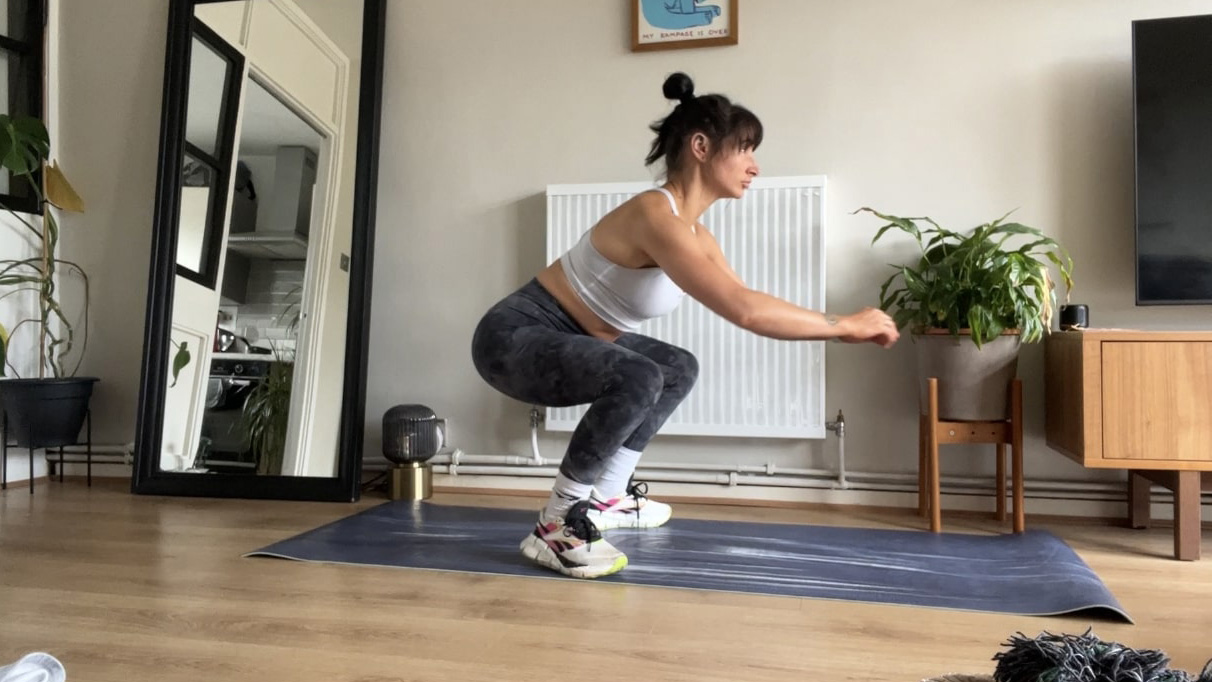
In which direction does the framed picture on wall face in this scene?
toward the camera

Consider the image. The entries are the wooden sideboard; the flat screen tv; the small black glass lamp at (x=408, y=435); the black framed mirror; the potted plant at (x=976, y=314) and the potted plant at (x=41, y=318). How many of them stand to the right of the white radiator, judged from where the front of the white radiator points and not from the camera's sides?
3

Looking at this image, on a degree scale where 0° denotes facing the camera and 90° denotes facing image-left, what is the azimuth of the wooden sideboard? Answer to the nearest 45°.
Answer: approximately 0°

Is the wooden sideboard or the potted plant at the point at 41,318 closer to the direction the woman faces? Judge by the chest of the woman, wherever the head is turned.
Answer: the wooden sideboard

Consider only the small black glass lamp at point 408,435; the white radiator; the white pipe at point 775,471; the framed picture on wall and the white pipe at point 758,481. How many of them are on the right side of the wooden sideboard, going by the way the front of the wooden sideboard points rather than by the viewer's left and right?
5

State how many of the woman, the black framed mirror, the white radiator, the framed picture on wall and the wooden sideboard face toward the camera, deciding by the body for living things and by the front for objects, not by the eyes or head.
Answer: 4

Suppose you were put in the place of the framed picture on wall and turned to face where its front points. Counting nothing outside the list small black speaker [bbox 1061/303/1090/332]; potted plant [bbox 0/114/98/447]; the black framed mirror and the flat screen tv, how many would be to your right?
2

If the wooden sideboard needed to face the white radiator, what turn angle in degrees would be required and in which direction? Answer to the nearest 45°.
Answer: approximately 90° to its right

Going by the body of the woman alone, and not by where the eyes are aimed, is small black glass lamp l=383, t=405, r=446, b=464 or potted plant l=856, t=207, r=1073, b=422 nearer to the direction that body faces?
the potted plant

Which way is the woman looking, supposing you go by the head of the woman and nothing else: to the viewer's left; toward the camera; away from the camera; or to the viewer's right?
to the viewer's right

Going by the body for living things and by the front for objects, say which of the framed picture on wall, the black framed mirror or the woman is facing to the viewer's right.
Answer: the woman

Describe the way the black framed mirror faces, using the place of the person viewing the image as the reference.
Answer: facing the viewer

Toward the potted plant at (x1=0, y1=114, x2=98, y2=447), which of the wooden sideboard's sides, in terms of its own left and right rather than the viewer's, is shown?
right

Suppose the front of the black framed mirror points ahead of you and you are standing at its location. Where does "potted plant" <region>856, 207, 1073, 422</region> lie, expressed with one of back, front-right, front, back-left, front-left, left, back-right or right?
front-left

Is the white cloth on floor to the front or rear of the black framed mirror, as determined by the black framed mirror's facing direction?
to the front

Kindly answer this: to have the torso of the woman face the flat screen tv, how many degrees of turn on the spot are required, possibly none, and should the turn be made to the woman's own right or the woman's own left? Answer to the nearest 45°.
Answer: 0° — they already face it
